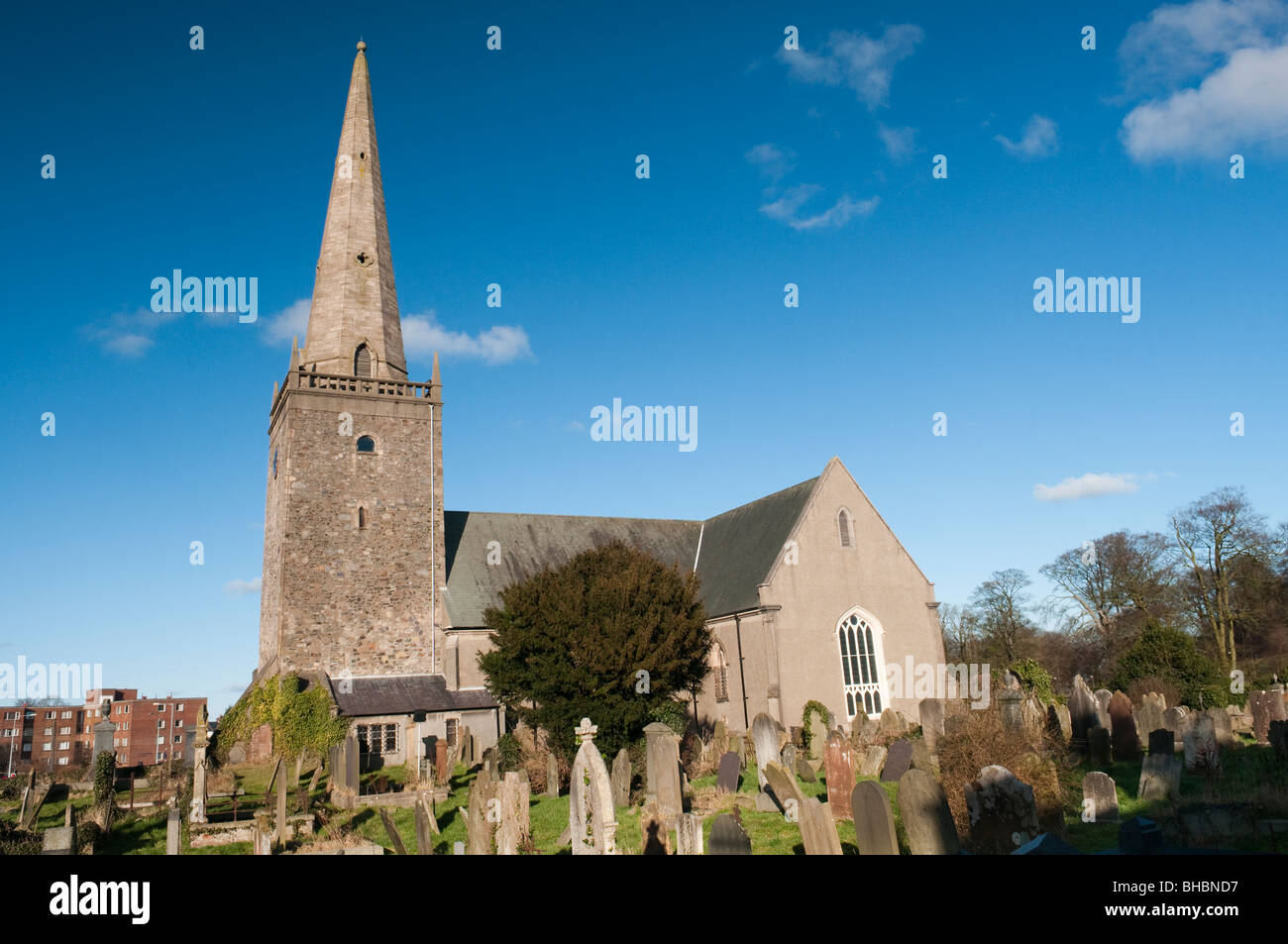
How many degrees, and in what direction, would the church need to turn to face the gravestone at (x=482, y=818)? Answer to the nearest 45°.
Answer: approximately 90° to its left

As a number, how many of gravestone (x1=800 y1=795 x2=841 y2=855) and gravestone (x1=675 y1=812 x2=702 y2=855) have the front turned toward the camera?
2

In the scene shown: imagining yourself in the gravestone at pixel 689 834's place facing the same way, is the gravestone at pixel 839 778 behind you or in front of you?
behind

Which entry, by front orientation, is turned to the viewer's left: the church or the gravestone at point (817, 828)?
the church

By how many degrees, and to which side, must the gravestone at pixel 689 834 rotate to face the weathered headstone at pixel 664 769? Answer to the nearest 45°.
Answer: approximately 180°

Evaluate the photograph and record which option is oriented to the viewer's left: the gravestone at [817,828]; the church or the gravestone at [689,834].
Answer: the church

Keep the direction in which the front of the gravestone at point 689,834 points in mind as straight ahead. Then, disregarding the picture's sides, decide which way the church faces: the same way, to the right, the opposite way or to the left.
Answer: to the right

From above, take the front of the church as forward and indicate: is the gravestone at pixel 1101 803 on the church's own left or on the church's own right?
on the church's own left

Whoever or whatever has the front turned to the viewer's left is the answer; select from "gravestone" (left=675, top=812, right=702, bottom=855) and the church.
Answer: the church

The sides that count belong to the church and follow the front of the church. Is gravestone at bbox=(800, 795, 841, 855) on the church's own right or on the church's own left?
on the church's own left

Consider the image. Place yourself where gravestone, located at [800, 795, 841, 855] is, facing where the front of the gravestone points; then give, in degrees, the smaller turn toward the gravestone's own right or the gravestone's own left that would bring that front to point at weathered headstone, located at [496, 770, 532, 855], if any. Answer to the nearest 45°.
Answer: approximately 135° to the gravestone's own right

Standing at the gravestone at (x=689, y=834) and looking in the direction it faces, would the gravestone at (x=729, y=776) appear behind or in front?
behind

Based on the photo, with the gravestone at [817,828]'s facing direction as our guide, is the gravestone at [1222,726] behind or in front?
behind
